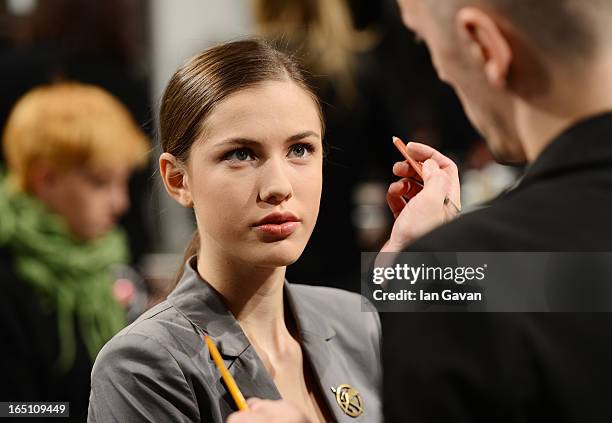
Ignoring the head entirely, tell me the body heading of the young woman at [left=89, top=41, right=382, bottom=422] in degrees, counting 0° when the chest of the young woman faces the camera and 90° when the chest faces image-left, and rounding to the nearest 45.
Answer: approximately 315°

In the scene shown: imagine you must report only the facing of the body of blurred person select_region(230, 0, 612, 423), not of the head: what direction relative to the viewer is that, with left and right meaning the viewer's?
facing away from the viewer and to the left of the viewer

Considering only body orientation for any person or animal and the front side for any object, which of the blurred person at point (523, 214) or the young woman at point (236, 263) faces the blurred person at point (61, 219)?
the blurred person at point (523, 214)

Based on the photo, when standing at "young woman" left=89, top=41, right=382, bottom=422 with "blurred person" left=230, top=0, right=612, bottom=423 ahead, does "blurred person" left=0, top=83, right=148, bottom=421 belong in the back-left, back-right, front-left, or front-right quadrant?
back-left

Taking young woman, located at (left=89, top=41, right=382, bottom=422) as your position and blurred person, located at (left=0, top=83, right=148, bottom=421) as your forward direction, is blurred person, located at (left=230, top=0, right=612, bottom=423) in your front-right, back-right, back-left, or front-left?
back-right

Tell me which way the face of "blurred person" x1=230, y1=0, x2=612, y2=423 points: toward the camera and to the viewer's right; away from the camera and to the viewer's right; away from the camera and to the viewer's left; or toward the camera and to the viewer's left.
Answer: away from the camera and to the viewer's left

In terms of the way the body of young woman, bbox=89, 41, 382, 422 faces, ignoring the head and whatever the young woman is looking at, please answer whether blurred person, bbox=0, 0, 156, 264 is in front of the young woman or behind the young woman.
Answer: behind
